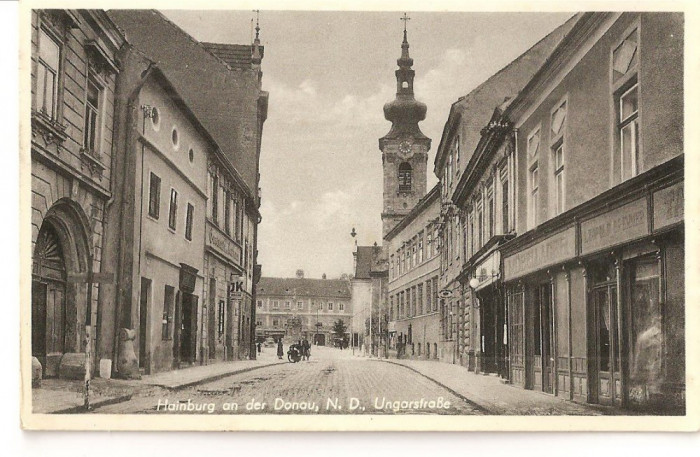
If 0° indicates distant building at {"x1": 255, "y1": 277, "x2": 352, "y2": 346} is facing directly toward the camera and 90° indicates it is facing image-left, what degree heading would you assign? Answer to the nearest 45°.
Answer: approximately 0°
